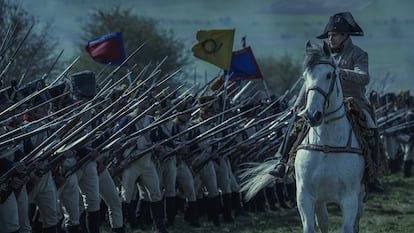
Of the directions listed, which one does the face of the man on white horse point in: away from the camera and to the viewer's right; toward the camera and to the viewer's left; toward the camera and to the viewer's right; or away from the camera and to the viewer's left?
toward the camera and to the viewer's left

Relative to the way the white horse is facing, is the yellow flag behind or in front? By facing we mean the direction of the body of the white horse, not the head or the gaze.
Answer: behind

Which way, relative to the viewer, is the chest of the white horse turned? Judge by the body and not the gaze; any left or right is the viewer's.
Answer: facing the viewer

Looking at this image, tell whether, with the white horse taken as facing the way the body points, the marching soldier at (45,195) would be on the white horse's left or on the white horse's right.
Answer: on the white horse's right
